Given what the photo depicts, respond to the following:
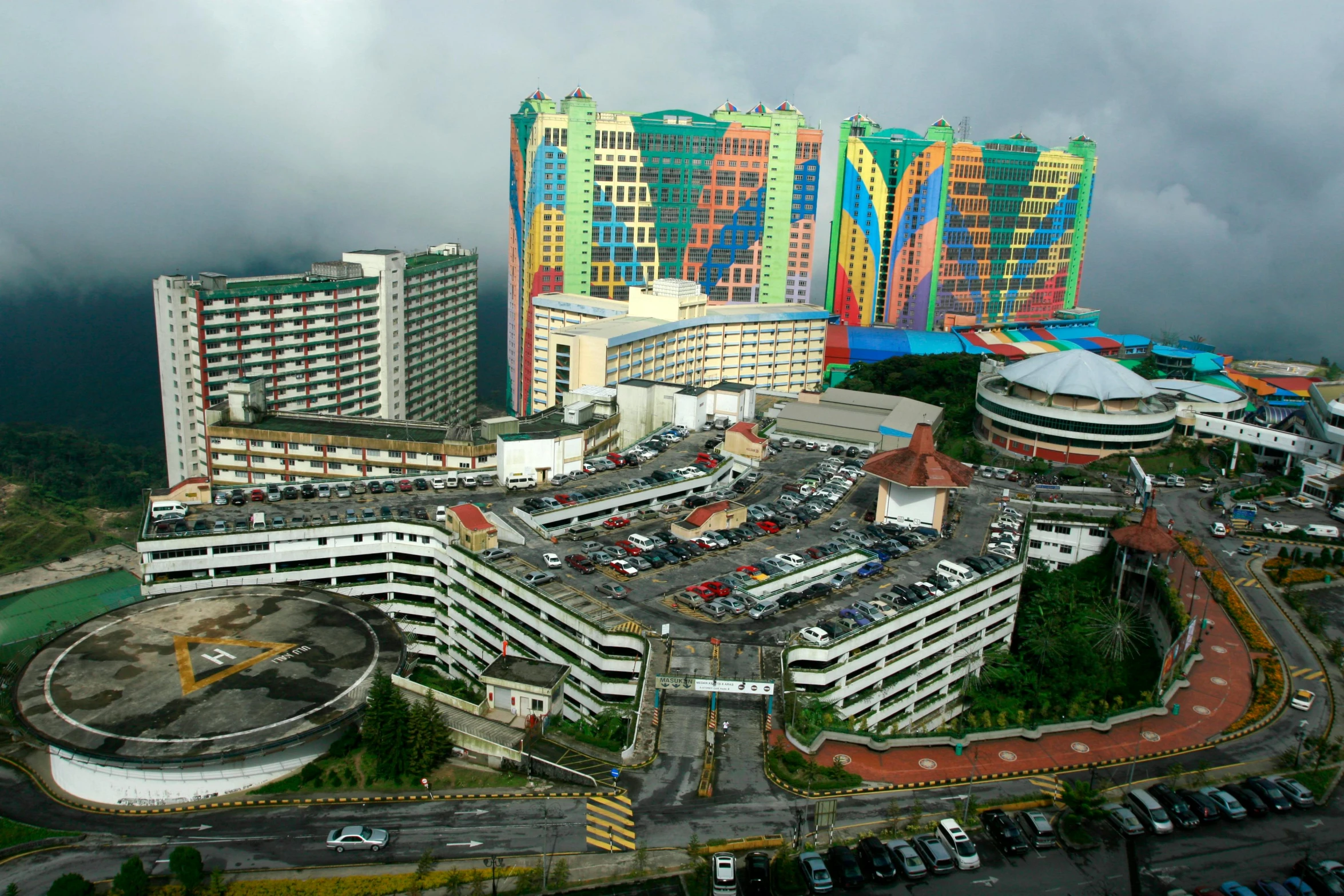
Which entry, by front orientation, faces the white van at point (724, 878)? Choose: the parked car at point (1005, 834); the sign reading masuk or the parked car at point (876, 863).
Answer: the sign reading masuk

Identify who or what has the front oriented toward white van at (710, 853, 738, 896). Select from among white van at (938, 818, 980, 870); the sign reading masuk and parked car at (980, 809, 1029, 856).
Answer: the sign reading masuk

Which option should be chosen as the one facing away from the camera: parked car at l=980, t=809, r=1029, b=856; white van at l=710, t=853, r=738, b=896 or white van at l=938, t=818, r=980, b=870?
white van at l=710, t=853, r=738, b=896

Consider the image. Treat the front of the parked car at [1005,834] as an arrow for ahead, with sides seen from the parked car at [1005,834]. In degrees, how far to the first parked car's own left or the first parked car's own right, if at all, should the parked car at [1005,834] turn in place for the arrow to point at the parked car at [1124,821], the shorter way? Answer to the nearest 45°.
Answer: approximately 90° to the first parked car's own left

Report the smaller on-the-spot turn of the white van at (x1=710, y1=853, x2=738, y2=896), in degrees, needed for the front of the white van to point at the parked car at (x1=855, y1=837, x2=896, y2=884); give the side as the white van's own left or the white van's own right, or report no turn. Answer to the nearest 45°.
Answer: approximately 90° to the white van's own right

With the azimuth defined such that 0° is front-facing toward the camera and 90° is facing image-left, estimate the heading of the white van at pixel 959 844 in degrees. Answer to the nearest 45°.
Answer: approximately 315°

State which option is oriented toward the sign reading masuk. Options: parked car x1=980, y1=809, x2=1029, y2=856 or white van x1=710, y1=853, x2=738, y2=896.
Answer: the white van

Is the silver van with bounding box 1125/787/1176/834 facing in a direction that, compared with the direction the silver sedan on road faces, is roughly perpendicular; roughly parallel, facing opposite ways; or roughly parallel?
roughly perpendicular

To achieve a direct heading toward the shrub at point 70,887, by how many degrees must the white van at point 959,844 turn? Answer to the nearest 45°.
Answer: approximately 90° to its right

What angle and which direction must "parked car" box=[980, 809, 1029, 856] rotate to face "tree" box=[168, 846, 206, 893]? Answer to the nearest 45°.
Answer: approximately 90° to its right

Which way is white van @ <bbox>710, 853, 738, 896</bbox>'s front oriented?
away from the camera

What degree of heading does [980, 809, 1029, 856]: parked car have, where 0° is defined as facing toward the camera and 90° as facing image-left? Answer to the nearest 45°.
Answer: approximately 315°
